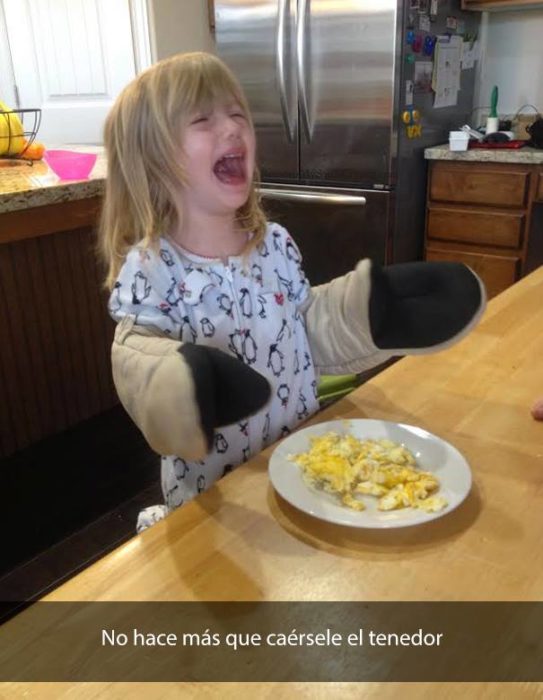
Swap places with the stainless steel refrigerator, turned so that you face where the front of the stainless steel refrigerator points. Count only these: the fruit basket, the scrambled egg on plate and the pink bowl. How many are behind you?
0

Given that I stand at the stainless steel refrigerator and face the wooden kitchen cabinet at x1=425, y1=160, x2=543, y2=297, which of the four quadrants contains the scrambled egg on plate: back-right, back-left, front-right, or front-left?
front-right

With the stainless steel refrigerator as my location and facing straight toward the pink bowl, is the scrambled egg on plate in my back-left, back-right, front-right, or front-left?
front-left

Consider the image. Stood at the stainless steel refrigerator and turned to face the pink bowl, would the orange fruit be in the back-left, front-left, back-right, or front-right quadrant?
front-right

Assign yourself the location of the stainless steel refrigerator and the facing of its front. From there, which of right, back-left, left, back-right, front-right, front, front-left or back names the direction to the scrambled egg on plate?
front-left

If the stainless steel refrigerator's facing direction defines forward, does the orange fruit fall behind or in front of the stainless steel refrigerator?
in front

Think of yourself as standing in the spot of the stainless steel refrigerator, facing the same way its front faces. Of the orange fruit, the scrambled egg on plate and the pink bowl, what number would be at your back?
0

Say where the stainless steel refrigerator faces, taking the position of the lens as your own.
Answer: facing the viewer and to the left of the viewer

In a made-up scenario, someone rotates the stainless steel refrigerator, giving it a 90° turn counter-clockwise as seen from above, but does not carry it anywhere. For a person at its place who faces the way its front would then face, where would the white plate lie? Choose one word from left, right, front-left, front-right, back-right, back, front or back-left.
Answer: front-right
